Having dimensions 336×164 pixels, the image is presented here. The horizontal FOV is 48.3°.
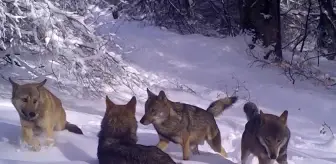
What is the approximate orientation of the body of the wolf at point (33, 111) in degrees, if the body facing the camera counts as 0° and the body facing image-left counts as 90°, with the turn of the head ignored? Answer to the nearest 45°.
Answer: approximately 45°

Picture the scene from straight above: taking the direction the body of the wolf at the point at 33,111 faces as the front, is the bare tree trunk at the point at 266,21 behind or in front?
behind

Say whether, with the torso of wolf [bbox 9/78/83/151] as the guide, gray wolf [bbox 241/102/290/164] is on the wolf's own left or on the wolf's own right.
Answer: on the wolf's own left

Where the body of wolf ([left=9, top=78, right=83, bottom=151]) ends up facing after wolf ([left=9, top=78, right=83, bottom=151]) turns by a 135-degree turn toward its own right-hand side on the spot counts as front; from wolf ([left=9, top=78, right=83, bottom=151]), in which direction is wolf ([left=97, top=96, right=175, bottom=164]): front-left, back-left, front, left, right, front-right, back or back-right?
back-right

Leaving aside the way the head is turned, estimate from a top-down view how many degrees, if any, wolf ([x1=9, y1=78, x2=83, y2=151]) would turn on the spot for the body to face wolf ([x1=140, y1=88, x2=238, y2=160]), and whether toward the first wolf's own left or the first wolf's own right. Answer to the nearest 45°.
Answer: approximately 135° to the first wolf's own left
